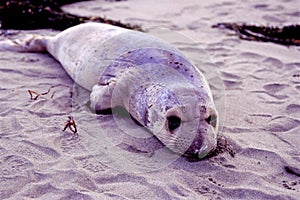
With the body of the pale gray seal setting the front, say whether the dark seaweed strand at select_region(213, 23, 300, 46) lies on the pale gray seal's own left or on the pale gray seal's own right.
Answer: on the pale gray seal's own left

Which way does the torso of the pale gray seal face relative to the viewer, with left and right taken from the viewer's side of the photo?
facing the viewer and to the right of the viewer

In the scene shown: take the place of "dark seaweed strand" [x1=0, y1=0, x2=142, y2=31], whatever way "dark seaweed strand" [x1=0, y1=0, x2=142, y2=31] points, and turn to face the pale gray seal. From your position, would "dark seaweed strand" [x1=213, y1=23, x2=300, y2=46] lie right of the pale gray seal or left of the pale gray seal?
left

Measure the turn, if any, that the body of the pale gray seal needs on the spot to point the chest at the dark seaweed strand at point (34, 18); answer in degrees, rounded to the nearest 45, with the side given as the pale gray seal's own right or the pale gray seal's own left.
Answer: approximately 180°
